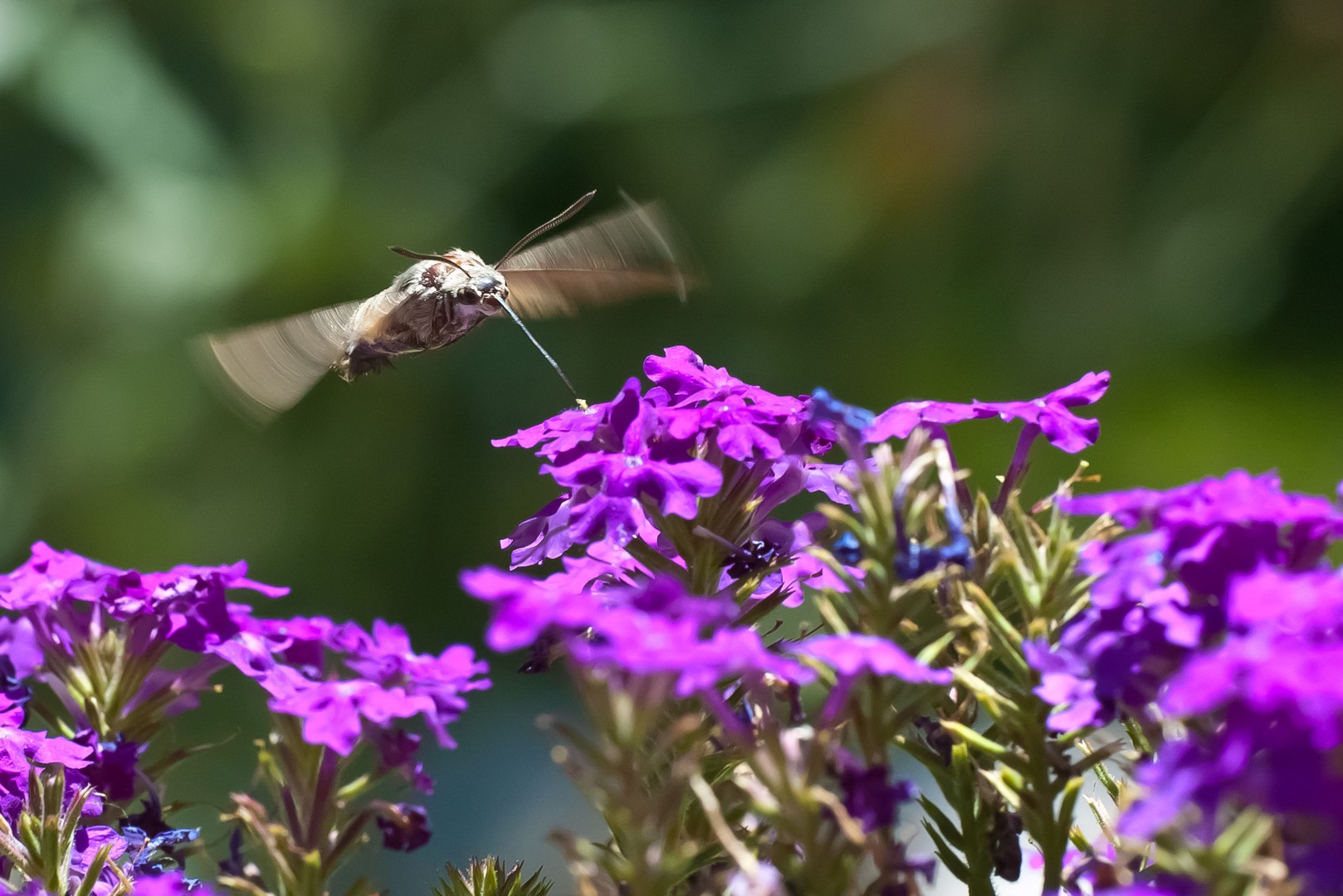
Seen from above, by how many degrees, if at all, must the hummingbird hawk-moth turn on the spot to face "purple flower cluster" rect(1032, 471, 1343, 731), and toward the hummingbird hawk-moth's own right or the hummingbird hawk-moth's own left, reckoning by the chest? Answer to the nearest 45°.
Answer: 0° — it already faces it

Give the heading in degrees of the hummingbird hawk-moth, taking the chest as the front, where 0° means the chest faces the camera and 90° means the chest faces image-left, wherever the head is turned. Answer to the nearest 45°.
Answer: approximately 315°

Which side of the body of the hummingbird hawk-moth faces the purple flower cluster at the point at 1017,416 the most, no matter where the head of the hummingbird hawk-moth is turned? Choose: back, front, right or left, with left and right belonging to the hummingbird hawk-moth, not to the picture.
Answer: front

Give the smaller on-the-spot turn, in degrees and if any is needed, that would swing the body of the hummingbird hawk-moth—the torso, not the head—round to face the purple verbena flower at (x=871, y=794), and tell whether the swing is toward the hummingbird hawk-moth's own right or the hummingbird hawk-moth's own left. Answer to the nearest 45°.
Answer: approximately 45° to the hummingbird hawk-moth's own right
